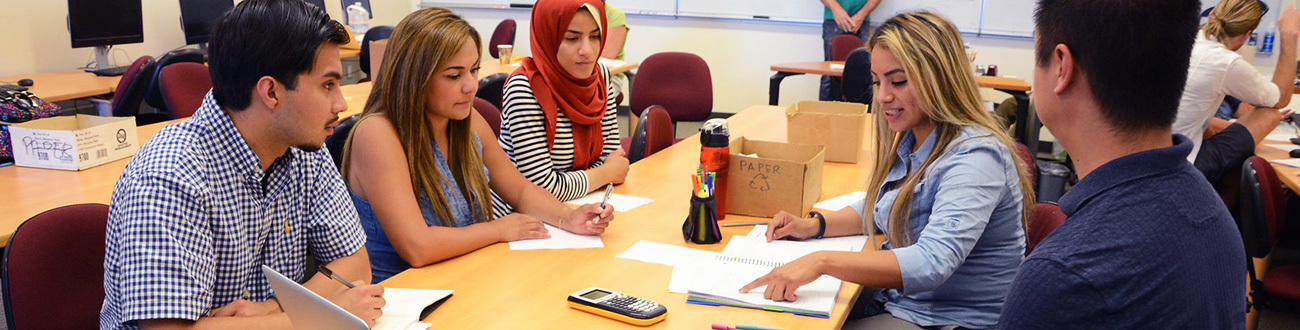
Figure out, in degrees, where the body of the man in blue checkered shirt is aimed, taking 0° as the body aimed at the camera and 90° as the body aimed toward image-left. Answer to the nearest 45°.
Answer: approximately 315°

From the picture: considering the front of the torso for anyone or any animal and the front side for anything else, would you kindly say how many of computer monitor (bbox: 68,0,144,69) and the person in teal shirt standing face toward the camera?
2

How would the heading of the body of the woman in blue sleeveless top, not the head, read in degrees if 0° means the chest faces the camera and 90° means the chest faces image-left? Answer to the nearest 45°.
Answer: approximately 315°

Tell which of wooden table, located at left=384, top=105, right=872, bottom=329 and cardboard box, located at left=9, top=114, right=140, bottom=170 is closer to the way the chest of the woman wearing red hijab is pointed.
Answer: the wooden table

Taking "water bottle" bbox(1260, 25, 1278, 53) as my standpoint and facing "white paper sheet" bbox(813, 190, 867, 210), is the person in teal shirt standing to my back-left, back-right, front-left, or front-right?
front-right

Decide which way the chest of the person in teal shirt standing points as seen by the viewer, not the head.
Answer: toward the camera

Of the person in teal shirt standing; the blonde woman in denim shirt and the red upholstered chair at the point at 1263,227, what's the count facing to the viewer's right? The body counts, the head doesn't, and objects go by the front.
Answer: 1

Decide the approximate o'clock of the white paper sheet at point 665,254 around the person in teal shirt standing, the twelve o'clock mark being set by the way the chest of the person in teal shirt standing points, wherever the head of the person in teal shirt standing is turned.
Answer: The white paper sheet is roughly at 12 o'clock from the person in teal shirt standing.

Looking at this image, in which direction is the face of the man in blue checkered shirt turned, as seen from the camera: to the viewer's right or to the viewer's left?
to the viewer's right

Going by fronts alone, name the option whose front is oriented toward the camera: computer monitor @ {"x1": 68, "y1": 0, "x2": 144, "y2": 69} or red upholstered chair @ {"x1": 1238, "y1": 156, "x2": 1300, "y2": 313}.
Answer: the computer monitor

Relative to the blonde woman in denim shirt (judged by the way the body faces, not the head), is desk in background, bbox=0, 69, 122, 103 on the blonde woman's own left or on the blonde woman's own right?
on the blonde woman's own right

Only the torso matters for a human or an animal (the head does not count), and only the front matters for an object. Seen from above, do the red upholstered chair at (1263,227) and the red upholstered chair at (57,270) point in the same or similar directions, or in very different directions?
same or similar directions

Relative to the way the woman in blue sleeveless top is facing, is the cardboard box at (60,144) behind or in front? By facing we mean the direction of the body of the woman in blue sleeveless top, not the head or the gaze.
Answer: behind

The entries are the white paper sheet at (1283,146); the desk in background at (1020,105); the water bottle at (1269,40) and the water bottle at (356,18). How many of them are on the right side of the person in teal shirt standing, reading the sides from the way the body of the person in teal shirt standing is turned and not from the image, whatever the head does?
1

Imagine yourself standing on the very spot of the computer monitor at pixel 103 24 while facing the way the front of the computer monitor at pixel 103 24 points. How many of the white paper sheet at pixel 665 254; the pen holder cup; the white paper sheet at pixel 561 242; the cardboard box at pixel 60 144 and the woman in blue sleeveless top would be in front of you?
5

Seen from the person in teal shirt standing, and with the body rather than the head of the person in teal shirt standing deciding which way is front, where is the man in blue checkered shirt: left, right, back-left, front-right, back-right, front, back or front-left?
front

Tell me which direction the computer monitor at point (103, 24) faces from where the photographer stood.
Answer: facing the viewer
